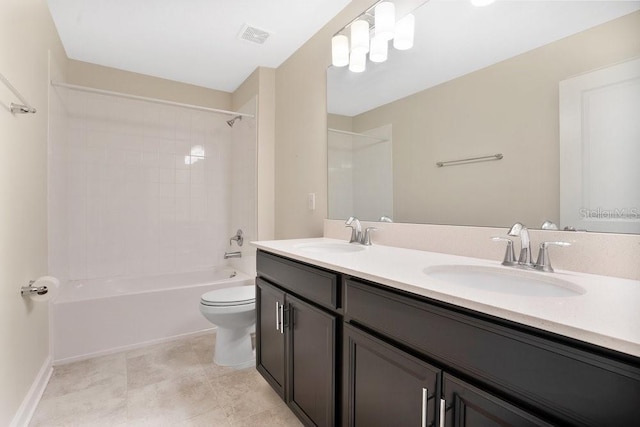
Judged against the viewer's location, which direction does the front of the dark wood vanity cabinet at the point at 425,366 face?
facing the viewer and to the left of the viewer

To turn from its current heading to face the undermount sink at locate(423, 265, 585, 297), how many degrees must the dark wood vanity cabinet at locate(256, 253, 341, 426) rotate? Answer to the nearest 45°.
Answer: approximately 90° to its left

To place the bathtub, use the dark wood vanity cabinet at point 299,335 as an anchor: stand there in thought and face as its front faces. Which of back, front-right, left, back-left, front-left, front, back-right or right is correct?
right

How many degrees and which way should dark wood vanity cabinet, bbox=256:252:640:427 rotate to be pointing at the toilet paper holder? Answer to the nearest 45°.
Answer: approximately 45° to its right
